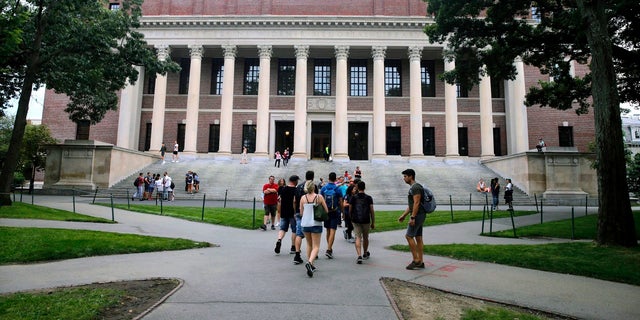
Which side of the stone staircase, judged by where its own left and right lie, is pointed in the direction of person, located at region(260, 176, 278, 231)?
front

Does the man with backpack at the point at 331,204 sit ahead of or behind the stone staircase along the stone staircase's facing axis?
ahead

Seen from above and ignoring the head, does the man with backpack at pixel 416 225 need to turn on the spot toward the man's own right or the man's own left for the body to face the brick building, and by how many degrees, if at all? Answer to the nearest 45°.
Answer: approximately 90° to the man's own right

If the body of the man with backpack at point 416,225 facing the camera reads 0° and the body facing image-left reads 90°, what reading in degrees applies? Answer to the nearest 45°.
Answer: approximately 90°

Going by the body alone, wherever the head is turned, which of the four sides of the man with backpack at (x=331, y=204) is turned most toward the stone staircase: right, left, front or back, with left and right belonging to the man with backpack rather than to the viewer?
front

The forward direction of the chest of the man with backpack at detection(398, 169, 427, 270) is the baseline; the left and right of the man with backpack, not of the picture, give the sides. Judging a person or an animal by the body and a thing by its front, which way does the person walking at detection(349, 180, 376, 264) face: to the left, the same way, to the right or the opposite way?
to the right

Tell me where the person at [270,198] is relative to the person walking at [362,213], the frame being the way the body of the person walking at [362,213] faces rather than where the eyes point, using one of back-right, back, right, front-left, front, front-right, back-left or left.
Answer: front-left

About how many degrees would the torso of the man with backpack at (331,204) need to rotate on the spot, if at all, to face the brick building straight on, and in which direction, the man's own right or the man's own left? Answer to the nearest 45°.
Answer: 0° — they already face it

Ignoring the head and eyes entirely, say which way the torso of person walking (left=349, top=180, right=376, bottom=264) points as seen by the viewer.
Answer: away from the camera

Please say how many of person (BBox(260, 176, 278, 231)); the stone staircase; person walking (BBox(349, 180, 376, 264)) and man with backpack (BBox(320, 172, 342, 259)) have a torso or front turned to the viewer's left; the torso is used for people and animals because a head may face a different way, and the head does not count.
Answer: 0

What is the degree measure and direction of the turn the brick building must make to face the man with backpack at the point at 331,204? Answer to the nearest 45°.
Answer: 0° — it already faces them

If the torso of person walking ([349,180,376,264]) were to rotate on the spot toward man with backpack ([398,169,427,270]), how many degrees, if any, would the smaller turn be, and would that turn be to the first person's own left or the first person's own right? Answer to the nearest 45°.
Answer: approximately 135° to the first person's own right

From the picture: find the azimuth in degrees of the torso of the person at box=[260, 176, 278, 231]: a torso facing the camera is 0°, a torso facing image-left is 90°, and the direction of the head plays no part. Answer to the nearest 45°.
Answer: approximately 0°

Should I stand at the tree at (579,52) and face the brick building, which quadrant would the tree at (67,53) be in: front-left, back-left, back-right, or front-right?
front-left

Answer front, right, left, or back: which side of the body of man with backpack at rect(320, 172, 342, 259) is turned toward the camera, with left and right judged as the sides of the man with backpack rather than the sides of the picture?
back

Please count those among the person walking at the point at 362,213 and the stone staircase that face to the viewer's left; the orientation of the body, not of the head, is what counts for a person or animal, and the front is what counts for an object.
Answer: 0

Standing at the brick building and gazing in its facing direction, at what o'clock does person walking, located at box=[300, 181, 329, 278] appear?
The person walking is roughly at 12 o'clock from the brick building.

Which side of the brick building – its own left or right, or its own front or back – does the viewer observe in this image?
front
